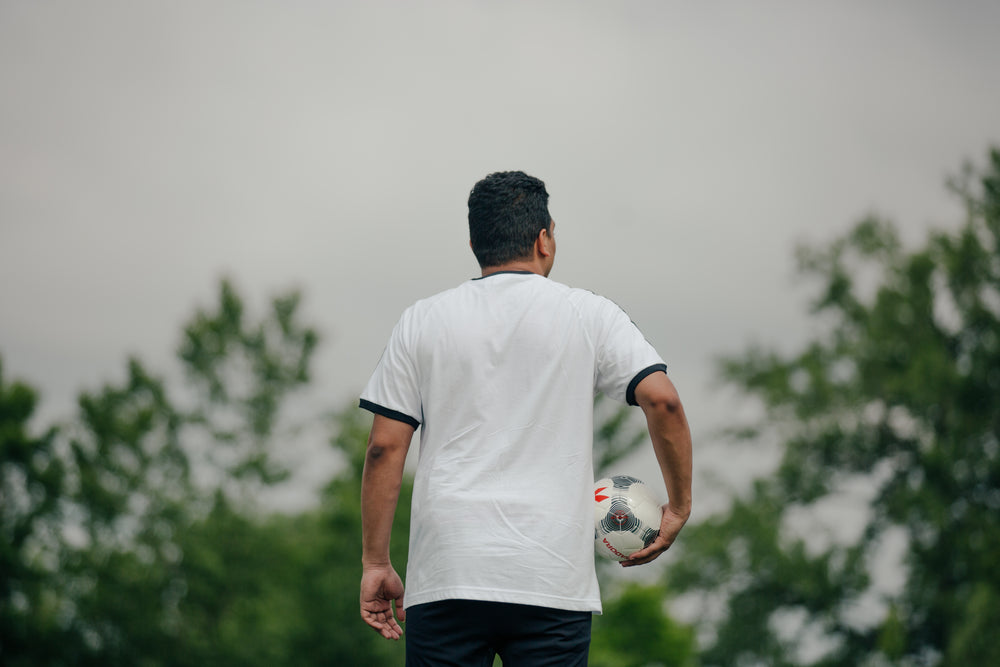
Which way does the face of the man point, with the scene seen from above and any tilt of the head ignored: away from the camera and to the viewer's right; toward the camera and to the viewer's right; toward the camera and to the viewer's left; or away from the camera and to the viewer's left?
away from the camera and to the viewer's right

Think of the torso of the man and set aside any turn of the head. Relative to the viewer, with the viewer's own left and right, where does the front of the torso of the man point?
facing away from the viewer
